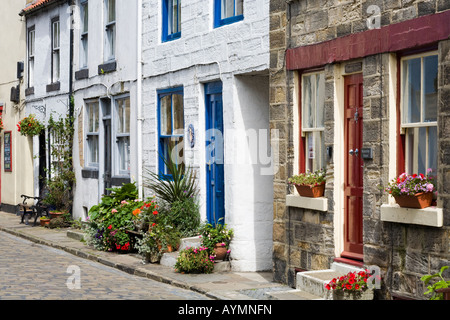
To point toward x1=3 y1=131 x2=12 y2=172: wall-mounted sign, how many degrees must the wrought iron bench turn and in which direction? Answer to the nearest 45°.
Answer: approximately 135° to its right

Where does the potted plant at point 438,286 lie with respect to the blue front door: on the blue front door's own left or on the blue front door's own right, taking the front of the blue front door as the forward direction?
on the blue front door's own left

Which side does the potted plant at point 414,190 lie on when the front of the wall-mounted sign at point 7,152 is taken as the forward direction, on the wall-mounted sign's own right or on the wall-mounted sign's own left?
on the wall-mounted sign's own left

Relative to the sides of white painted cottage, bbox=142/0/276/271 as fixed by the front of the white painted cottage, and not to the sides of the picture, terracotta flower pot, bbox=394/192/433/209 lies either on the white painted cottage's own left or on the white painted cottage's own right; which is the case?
on the white painted cottage's own left

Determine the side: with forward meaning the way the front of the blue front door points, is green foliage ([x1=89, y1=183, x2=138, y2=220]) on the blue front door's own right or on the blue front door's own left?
on the blue front door's own right

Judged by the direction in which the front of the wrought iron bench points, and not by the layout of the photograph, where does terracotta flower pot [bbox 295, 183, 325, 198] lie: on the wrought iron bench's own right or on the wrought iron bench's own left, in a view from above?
on the wrought iron bench's own left

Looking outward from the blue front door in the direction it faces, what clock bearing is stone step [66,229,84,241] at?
The stone step is roughly at 3 o'clock from the blue front door.

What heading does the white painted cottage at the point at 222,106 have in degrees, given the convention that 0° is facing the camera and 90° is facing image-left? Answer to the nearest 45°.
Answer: approximately 45°
